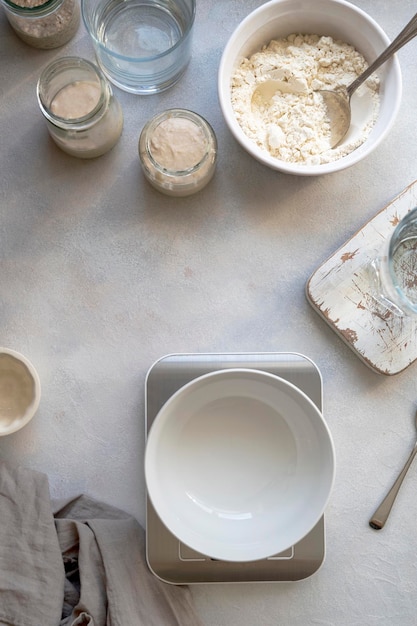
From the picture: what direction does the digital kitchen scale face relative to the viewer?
toward the camera

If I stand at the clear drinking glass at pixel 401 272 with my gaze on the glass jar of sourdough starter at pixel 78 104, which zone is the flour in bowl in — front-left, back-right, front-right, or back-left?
front-right

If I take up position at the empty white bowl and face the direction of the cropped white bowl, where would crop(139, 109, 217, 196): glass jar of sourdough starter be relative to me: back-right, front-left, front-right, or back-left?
front-right

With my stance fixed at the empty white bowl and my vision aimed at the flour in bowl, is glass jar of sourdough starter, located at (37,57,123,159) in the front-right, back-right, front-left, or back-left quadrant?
front-left
